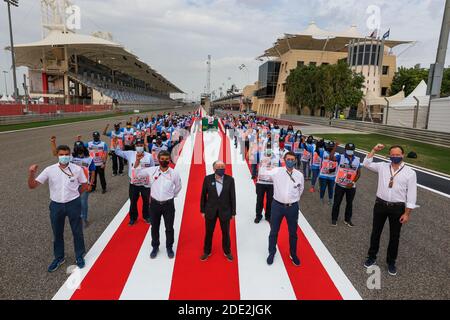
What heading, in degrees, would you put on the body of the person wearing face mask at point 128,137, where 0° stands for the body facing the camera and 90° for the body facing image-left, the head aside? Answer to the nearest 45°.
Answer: approximately 0°

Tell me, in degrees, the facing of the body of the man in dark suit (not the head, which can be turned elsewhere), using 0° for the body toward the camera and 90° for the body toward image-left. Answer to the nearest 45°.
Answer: approximately 0°

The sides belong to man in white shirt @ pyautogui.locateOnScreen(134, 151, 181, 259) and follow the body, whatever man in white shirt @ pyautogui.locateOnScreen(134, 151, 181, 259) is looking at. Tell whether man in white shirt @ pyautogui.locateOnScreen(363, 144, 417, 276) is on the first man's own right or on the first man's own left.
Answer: on the first man's own left

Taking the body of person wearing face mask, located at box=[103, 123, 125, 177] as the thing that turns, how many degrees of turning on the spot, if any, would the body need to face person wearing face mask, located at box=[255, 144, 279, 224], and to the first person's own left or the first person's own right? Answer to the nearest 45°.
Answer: approximately 45° to the first person's own left
